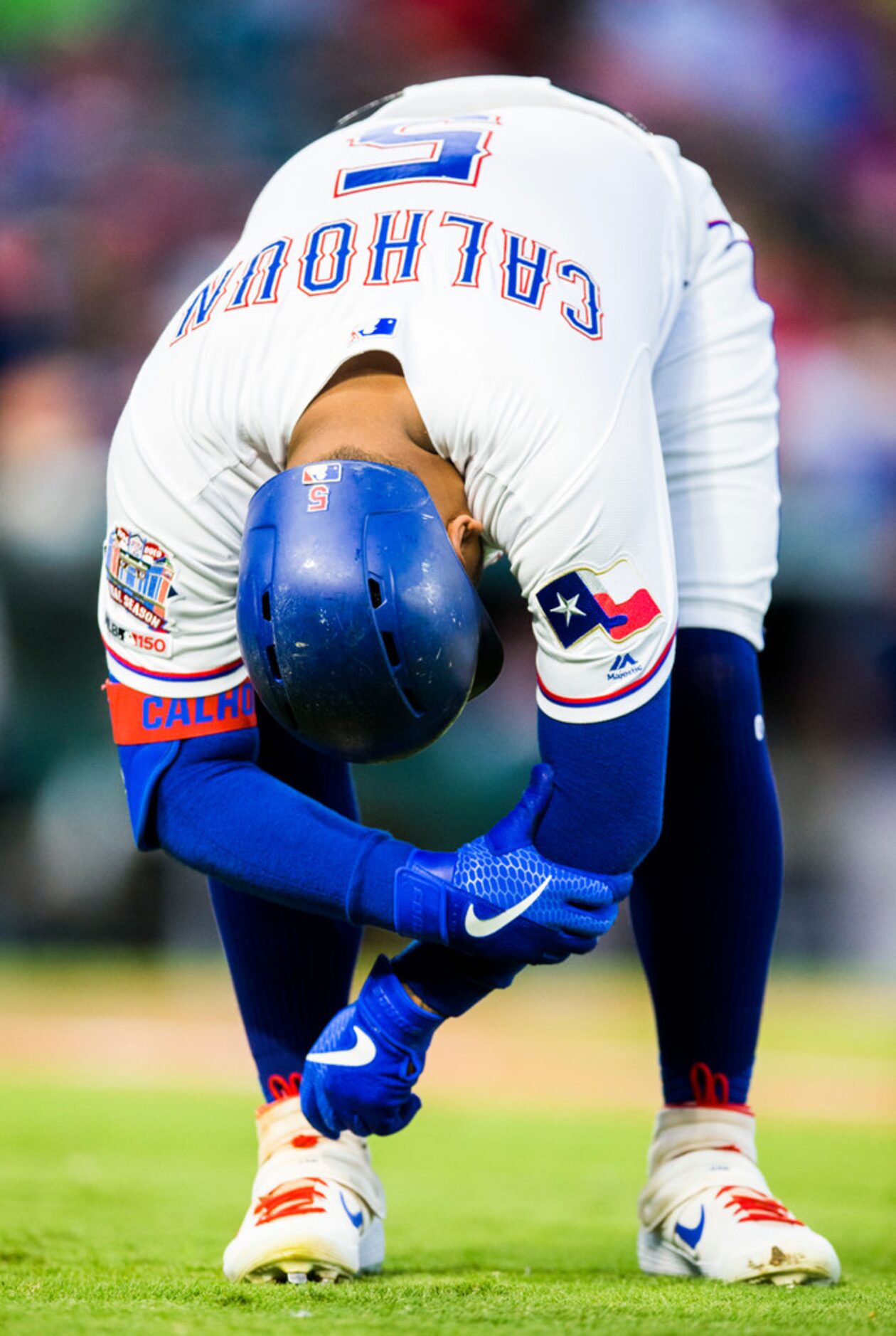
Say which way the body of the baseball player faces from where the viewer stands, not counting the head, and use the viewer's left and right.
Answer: facing the viewer
